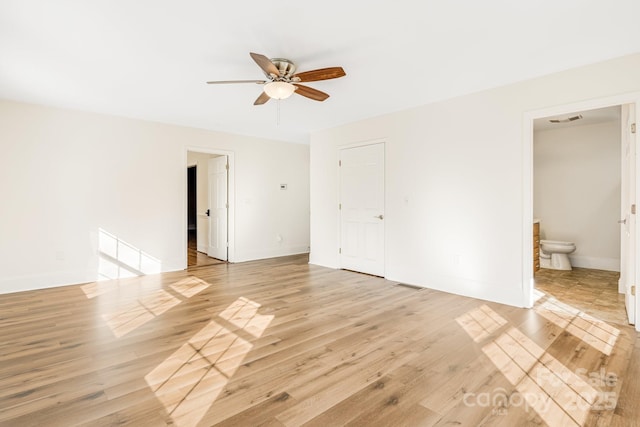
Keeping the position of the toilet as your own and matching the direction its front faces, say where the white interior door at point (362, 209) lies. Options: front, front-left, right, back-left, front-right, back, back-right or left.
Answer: back-right

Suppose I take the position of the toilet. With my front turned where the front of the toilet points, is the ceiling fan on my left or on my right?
on my right

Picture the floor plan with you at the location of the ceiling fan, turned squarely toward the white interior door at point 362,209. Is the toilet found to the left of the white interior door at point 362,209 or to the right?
right

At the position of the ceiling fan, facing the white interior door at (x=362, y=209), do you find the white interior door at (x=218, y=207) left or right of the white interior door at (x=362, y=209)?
left
